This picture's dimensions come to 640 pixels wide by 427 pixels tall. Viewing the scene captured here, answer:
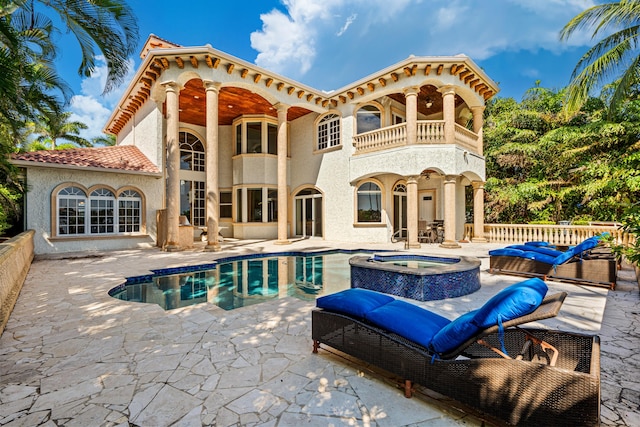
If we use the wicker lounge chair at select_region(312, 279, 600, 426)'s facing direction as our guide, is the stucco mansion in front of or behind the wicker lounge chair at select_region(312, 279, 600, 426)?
in front

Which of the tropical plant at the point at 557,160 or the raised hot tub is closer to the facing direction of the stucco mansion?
the raised hot tub

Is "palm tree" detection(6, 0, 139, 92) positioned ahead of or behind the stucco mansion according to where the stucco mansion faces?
ahead

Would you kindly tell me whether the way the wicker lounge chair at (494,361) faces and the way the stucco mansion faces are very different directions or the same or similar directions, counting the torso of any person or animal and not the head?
very different directions

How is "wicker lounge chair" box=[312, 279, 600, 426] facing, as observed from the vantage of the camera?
facing away from the viewer and to the left of the viewer

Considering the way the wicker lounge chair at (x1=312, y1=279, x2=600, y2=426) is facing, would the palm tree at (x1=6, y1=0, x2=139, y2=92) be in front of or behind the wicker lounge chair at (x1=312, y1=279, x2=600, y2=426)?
in front

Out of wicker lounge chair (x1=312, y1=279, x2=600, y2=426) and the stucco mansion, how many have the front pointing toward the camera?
1

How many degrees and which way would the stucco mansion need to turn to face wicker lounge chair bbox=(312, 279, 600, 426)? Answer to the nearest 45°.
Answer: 0° — it already faces it

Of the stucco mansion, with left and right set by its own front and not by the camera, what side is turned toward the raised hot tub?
front

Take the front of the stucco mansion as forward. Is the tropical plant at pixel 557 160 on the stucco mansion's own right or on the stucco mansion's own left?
on the stucco mansion's own left

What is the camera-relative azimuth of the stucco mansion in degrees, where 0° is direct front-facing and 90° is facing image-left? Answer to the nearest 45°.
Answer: approximately 0°
